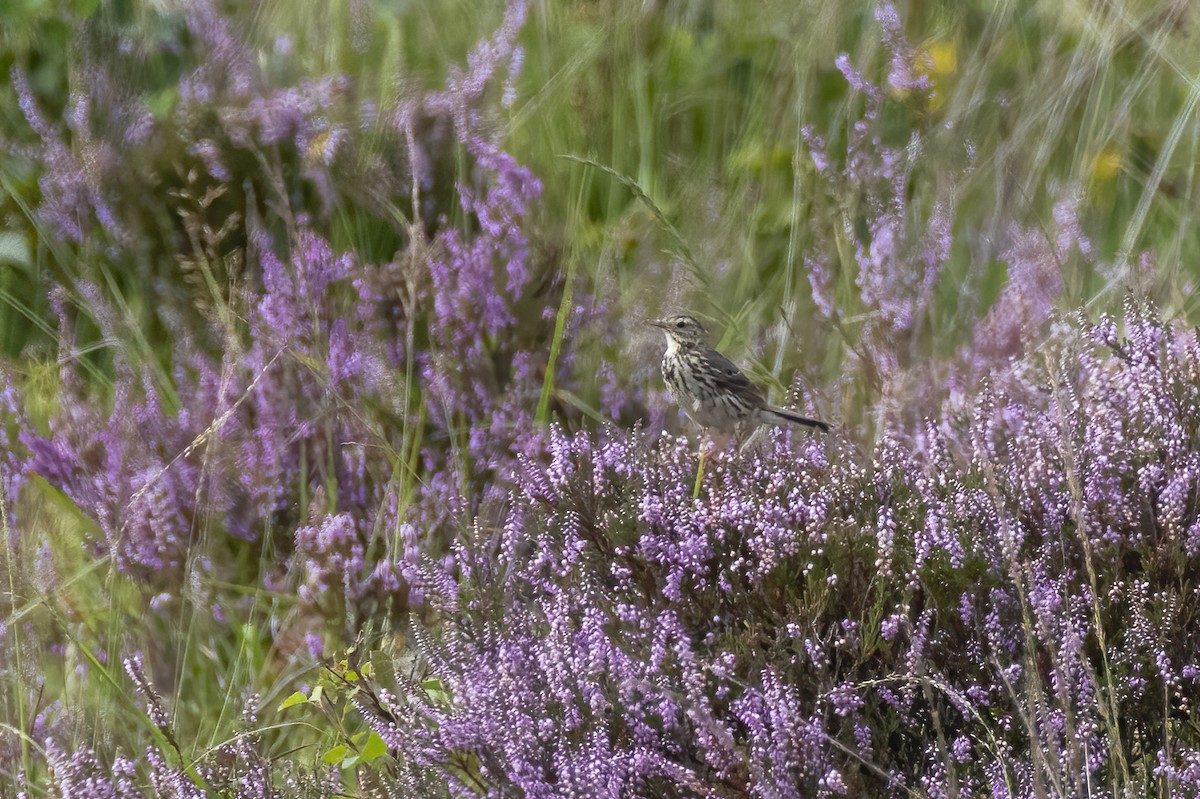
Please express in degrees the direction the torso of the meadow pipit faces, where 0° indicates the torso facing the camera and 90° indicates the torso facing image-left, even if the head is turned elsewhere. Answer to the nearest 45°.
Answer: approximately 90°

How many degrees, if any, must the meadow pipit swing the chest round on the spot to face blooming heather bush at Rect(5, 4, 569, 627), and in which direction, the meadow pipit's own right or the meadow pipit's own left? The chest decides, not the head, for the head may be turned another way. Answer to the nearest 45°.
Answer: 0° — it already faces it

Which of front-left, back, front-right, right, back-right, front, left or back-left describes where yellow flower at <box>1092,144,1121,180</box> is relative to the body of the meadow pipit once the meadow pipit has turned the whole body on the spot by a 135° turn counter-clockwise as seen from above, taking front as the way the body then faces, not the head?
left
